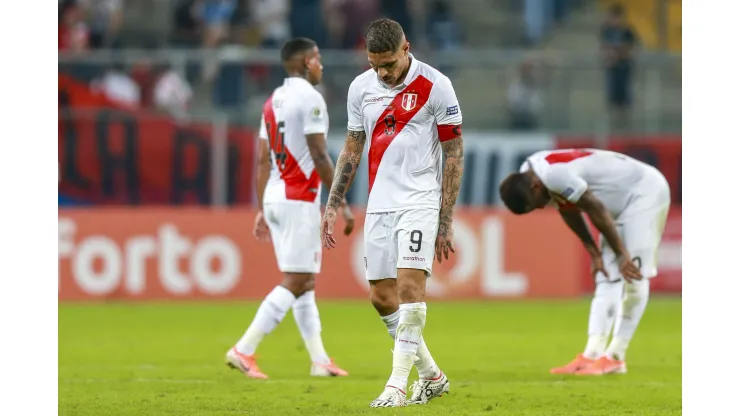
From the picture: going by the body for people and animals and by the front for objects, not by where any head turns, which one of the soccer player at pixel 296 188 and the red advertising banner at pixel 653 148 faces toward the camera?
the red advertising banner

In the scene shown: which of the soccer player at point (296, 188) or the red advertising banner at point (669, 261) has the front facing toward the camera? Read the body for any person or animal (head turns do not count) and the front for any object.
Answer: the red advertising banner

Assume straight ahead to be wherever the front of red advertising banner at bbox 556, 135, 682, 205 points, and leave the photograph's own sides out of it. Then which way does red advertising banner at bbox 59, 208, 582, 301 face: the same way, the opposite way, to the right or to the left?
the same way

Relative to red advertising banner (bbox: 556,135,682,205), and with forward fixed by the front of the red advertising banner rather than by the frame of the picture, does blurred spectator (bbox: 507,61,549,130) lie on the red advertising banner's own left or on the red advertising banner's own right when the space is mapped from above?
on the red advertising banner's own right

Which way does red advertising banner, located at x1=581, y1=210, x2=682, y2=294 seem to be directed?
toward the camera

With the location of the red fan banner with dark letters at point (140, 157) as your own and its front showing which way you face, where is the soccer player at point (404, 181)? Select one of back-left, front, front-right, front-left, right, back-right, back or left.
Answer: front

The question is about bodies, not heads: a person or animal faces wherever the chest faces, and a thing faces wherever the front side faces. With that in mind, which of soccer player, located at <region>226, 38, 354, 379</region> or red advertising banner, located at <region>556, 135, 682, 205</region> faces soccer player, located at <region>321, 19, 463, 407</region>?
the red advertising banner

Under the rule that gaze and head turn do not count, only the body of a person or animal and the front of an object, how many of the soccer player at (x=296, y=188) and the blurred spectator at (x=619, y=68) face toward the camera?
1

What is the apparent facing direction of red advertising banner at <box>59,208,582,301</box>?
toward the camera

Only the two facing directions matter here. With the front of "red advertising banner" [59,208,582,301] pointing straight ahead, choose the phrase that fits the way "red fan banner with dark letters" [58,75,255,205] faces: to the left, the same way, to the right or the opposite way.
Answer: the same way

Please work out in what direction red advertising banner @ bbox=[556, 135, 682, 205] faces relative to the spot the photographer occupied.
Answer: facing the viewer

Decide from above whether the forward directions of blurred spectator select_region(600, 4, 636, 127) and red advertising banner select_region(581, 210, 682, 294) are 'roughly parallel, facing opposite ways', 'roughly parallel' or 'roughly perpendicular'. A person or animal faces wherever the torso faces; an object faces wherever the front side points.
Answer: roughly parallel

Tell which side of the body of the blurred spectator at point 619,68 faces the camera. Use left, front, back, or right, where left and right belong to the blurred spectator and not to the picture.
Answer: front

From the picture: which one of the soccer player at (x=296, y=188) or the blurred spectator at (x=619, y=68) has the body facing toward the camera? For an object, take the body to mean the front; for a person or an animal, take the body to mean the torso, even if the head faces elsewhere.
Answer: the blurred spectator

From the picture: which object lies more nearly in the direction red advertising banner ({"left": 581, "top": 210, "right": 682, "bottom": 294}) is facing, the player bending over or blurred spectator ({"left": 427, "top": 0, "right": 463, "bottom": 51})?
the player bending over

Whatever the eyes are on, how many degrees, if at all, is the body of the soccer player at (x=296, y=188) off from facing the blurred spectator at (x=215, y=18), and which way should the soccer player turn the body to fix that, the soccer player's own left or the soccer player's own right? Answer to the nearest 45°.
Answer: approximately 45° to the soccer player's own left
